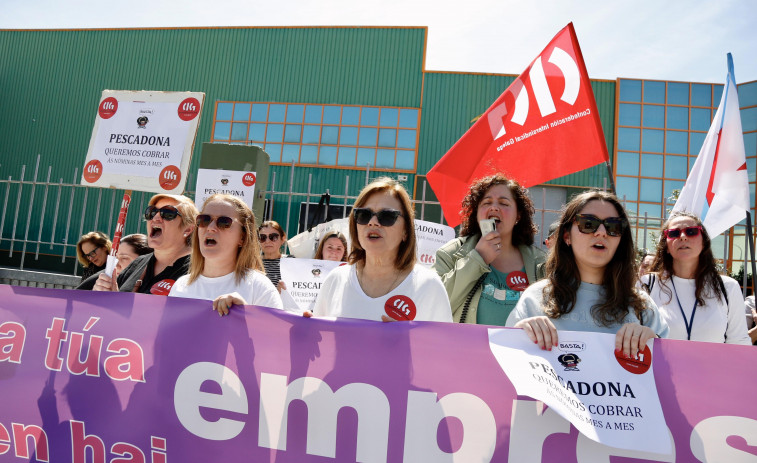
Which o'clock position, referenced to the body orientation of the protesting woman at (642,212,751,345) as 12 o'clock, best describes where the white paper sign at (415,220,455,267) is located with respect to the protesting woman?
The white paper sign is roughly at 4 o'clock from the protesting woman.

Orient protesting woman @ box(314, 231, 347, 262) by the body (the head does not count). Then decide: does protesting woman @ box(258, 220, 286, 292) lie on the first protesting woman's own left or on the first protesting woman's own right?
on the first protesting woman's own right

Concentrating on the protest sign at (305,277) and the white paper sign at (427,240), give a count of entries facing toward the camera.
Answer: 2

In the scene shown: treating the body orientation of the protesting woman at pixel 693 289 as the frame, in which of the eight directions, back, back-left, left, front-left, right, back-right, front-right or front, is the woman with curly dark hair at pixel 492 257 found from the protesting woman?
front-right

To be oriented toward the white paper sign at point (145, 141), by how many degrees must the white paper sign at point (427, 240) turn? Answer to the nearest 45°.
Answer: approximately 45° to its right

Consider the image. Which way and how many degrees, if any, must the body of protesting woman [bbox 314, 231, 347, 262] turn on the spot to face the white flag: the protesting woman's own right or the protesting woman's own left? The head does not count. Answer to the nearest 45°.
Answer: approximately 90° to the protesting woman's own left

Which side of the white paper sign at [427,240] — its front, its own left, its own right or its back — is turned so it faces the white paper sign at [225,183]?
right
